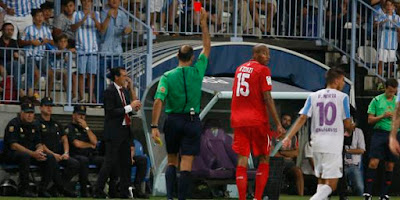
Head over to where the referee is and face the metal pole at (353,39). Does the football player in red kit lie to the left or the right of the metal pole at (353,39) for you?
right

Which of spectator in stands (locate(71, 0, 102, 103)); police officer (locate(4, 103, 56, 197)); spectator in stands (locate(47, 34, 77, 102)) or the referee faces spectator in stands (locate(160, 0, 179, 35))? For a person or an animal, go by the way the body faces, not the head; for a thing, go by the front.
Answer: the referee

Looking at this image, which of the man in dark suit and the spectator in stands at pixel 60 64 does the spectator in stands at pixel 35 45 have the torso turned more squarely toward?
the man in dark suit

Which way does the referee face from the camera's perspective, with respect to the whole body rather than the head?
away from the camera

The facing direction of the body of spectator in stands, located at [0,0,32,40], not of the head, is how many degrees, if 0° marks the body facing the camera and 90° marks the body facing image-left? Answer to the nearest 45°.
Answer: approximately 0°

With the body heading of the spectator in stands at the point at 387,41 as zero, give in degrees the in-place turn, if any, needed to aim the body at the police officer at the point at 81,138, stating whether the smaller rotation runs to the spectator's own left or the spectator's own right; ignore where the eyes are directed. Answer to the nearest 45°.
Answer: approximately 45° to the spectator's own right

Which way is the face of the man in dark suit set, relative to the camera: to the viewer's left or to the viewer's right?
to the viewer's right

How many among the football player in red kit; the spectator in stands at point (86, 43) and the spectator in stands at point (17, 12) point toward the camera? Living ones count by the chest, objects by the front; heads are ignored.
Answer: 2

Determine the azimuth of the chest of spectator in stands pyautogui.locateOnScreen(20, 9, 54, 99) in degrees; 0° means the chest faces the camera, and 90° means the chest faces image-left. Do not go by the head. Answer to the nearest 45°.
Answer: approximately 0°

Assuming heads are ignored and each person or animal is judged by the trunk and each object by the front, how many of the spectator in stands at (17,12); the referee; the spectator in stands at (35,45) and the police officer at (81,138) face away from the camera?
1

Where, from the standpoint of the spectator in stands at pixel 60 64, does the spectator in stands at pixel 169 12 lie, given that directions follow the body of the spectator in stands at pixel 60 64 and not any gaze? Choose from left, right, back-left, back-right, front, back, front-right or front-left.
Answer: back-left

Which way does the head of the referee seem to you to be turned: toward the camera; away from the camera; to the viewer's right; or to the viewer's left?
away from the camera

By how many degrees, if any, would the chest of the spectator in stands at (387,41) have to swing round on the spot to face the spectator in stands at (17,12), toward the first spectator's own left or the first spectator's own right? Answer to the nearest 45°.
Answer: approximately 45° to the first spectator's own right

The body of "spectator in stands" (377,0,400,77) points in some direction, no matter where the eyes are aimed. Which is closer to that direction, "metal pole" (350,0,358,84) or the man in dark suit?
the man in dark suit

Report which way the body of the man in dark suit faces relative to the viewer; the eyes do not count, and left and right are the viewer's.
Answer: facing the viewer and to the right of the viewer
